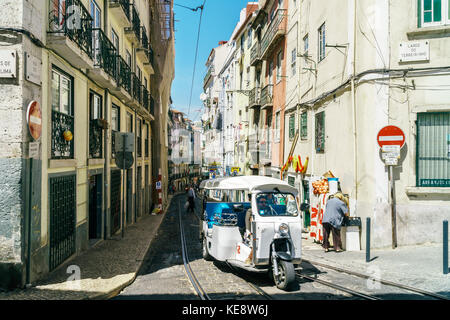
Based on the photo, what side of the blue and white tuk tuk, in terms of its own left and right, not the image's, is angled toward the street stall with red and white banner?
left

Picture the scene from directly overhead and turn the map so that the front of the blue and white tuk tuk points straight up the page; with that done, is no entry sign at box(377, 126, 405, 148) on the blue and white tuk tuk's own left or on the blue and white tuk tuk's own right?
on the blue and white tuk tuk's own left

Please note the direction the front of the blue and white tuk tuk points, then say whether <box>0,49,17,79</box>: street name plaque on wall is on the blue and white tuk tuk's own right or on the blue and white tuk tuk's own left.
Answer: on the blue and white tuk tuk's own right

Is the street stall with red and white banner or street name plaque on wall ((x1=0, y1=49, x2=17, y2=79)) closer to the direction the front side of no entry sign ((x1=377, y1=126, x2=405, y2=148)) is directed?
the street name plaque on wall

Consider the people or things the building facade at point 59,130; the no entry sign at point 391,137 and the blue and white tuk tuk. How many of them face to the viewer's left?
0

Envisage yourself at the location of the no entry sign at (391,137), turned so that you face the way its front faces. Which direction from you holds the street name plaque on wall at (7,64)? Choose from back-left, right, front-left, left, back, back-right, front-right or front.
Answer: front-right

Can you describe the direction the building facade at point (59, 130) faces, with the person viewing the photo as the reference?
facing the viewer and to the right of the viewer

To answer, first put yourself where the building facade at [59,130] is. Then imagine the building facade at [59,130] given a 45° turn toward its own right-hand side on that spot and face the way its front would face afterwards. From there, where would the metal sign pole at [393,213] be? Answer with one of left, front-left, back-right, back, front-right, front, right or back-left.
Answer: left

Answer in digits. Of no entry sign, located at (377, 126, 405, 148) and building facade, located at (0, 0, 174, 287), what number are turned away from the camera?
0

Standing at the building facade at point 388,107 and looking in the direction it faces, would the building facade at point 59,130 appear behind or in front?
in front

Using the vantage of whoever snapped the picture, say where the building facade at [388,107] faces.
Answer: facing the viewer and to the left of the viewer

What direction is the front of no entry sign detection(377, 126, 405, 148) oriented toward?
toward the camera
